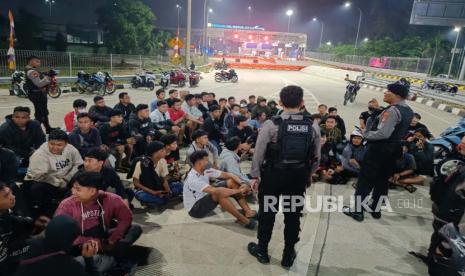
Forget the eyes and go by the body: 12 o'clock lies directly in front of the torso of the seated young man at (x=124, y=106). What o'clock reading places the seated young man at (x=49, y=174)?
the seated young man at (x=49, y=174) is roughly at 2 o'clock from the seated young man at (x=124, y=106).

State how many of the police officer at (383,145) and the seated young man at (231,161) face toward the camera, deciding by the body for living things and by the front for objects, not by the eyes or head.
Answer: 0

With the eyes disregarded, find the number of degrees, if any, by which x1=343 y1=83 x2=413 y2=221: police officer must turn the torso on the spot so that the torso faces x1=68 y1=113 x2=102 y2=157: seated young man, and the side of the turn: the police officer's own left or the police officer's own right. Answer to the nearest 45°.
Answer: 0° — they already face them

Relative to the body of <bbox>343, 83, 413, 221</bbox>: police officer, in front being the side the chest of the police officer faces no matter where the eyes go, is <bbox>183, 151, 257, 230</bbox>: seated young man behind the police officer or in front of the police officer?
in front

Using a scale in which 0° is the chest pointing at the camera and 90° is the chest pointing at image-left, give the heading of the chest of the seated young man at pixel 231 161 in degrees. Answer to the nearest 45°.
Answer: approximately 270°

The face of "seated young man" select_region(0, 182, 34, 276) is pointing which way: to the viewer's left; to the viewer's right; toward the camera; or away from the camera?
to the viewer's right

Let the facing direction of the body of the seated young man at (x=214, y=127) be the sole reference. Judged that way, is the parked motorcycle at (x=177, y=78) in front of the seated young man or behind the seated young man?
behind

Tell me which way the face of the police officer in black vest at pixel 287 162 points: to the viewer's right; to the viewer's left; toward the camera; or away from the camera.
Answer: away from the camera

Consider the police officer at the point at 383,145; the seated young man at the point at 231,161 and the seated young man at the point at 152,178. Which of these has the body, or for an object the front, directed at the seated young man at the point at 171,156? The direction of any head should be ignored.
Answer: the police officer

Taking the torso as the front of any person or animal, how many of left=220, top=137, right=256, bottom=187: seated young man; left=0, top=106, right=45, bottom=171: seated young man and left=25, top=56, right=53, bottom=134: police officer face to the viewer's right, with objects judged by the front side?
2

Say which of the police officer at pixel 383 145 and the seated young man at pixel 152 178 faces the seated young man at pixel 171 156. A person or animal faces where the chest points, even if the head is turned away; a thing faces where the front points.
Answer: the police officer

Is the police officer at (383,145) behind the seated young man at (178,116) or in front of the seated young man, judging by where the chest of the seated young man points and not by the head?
in front

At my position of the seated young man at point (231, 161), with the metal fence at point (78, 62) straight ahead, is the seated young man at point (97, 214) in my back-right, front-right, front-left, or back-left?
back-left

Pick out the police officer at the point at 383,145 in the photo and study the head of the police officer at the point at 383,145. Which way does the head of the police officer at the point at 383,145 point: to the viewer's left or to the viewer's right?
to the viewer's left

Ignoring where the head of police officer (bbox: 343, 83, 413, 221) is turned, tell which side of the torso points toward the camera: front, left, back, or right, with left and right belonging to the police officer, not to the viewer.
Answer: left

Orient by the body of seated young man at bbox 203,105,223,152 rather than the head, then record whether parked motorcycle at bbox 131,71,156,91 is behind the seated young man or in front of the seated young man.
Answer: behind
